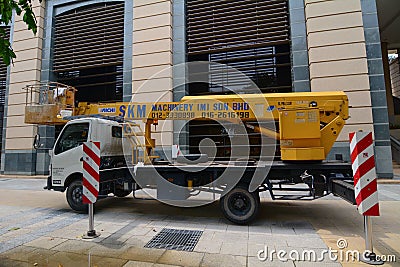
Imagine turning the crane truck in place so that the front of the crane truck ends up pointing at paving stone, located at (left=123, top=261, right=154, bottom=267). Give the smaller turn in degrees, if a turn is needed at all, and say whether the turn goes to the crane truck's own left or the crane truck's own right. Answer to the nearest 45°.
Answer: approximately 45° to the crane truck's own left

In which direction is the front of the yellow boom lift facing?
to the viewer's left

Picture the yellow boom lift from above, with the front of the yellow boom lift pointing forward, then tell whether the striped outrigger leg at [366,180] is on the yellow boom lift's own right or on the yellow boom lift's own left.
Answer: on the yellow boom lift's own left

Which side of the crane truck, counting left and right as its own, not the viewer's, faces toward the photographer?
left

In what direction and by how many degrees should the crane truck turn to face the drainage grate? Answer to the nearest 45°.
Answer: approximately 45° to its left

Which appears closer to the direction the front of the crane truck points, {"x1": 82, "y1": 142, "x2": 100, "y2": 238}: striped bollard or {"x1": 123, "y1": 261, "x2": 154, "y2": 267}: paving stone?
the striped bollard

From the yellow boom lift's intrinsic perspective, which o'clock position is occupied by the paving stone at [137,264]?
The paving stone is roughly at 11 o'clock from the yellow boom lift.
